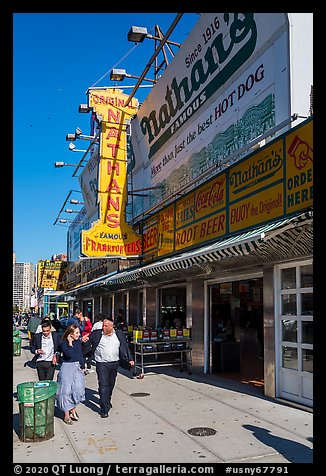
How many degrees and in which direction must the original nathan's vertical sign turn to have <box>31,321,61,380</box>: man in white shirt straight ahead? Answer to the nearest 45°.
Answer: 0° — it already faces them

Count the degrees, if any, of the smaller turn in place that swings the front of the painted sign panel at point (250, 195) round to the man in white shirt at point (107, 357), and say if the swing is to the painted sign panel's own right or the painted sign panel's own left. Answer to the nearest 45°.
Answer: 0° — it already faces them

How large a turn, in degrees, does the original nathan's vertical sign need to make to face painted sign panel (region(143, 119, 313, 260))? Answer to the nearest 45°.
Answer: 0° — it already faces it

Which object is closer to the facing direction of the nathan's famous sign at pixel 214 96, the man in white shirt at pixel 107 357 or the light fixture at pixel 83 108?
the man in white shirt

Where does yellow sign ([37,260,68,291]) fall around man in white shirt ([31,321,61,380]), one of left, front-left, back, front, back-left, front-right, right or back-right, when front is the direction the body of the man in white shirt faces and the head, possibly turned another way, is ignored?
back

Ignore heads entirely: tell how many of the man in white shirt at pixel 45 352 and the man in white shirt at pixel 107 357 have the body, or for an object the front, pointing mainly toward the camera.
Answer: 2

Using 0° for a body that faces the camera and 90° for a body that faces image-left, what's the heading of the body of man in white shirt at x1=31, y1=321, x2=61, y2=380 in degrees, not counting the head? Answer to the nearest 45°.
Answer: approximately 0°

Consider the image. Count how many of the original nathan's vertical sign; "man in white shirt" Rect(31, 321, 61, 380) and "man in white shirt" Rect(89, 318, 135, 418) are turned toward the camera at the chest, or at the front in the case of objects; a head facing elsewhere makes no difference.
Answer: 3
